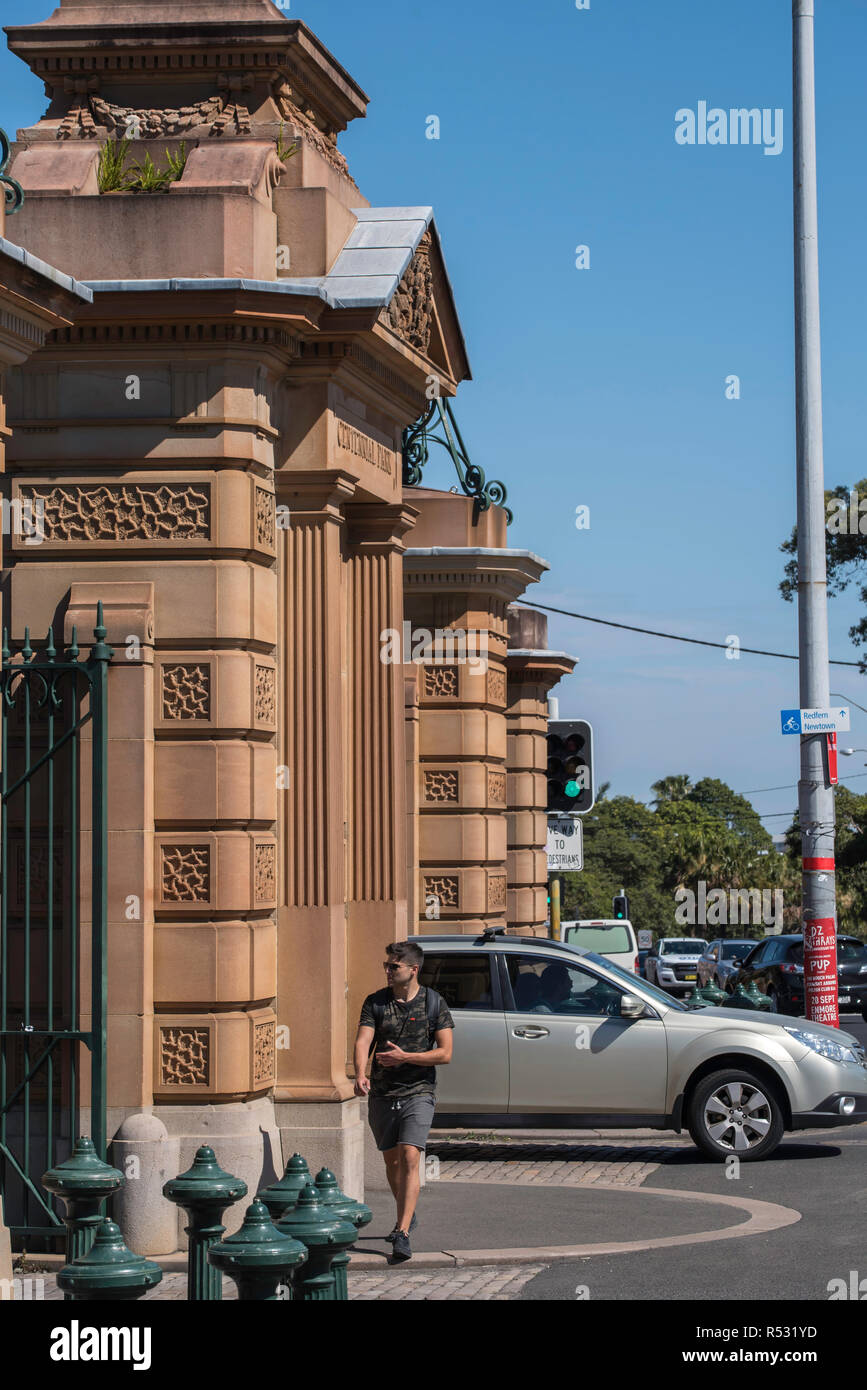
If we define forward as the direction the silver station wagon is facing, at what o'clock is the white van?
The white van is roughly at 9 o'clock from the silver station wagon.

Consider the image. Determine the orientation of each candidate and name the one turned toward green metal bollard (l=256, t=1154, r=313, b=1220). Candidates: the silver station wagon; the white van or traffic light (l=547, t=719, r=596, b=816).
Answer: the traffic light

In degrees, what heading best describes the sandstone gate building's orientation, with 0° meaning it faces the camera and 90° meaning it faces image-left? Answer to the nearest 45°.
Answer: approximately 315°

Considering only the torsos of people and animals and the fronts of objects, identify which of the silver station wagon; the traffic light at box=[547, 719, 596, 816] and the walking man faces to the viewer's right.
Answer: the silver station wagon

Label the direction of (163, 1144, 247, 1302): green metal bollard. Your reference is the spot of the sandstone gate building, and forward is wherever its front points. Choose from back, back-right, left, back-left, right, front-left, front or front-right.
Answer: front-right

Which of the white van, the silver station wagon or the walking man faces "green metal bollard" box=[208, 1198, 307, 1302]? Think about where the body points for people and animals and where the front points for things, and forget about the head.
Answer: the walking man

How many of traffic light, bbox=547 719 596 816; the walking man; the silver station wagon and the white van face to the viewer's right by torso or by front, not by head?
1

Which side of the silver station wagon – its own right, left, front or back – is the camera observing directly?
right

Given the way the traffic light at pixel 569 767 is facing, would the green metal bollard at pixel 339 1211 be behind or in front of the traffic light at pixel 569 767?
in front

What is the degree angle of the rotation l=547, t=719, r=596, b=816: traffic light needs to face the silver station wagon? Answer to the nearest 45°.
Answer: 0° — it already faces it

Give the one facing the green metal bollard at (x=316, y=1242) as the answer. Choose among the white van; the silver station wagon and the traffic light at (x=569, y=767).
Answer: the traffic light

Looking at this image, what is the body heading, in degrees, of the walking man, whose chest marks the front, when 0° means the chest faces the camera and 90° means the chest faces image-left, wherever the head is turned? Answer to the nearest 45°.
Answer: approximately 0°

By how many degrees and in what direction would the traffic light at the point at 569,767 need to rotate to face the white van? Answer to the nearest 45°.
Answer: approximately 180°
